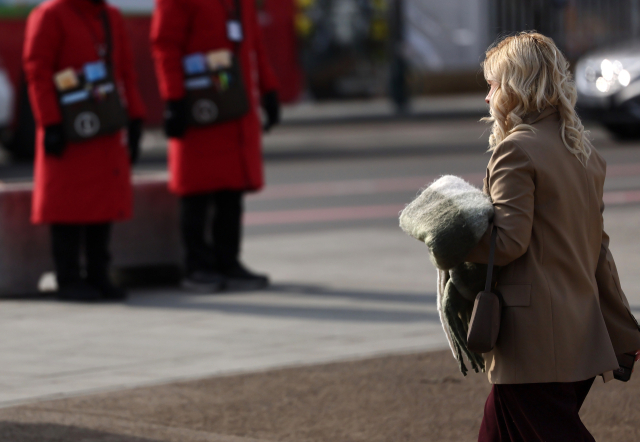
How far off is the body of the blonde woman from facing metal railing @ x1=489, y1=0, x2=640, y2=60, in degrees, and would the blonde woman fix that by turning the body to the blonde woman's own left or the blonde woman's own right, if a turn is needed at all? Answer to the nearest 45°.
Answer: approximately 45° to the blonde woman's own right

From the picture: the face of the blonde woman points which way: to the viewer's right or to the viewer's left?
to the viewer's left

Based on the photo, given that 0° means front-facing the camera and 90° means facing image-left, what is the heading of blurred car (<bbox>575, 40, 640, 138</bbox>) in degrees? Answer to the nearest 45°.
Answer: approximately 45°

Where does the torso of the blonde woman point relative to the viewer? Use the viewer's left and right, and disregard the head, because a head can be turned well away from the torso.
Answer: facing away from the viewer and to the left of the viewer

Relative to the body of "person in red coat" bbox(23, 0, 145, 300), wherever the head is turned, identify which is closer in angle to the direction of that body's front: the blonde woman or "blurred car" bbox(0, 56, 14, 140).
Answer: the blonde woman

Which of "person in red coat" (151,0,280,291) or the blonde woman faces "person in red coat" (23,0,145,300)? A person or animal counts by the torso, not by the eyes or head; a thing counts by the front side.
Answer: the blonde woman

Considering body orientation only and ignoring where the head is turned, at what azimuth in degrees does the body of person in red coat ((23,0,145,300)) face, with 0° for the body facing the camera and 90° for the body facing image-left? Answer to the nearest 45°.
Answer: approximately 315°

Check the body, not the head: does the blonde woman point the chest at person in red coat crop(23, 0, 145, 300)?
yes
